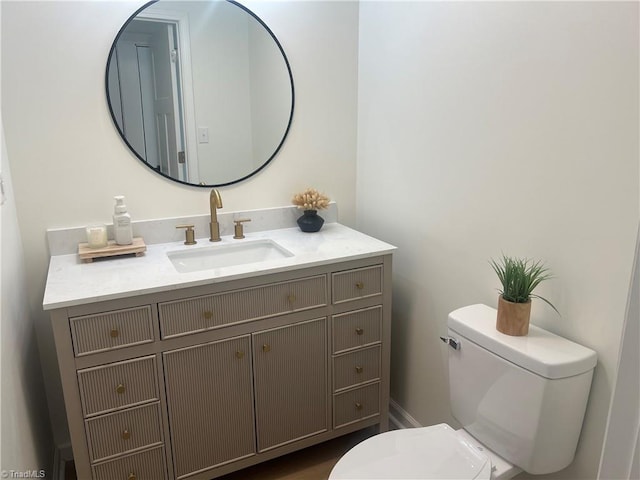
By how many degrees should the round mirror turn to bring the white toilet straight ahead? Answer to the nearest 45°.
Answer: approximately 45° to its left

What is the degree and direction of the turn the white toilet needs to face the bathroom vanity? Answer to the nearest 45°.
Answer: approximately 45° to its right

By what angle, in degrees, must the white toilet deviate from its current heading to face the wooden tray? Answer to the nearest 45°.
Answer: approximately 45° to its right

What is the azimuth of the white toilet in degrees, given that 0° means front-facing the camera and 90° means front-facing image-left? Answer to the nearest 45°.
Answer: approximately 45°

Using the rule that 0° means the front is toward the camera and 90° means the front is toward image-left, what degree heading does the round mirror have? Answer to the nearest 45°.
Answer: approximately 0°

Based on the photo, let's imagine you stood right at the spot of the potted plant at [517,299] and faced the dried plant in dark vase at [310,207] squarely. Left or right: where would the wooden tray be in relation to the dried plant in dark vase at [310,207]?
left

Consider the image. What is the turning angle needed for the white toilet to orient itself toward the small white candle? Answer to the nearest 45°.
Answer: approximately 45° to its right

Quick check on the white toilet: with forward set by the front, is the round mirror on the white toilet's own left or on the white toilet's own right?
on the white toilet's own right

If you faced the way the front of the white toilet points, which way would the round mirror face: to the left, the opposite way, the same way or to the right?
to the left
